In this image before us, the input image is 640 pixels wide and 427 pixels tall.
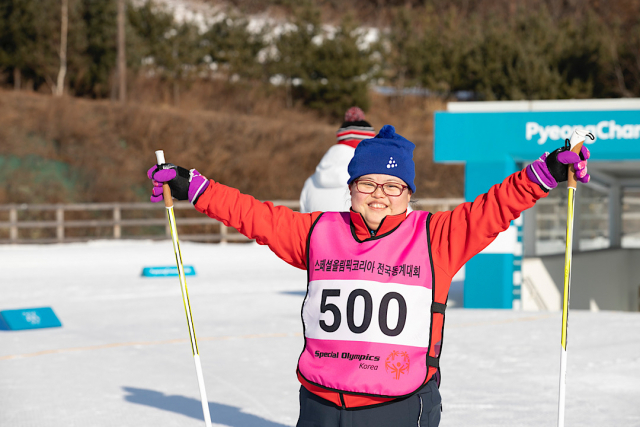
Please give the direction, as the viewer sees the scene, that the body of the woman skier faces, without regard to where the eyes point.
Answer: toward the camera

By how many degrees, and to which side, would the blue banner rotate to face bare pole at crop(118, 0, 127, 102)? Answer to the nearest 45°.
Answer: approximately 135° to its right

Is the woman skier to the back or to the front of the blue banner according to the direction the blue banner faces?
to the front

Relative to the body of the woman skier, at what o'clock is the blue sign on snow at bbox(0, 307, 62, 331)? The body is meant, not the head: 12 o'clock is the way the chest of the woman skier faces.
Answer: The blue sign on snow is roughly at 5 o'clock from the woman skier.

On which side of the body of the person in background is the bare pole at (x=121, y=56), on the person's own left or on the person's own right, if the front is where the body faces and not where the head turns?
on the person's own left

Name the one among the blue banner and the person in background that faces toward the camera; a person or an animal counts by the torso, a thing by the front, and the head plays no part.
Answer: the blue banner

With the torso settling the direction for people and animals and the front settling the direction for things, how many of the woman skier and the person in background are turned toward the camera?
1

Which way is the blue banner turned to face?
toward the camera

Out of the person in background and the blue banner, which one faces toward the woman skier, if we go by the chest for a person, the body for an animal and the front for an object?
the blue banner

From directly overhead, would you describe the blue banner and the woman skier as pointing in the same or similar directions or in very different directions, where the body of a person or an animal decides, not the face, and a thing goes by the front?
same or similar directions

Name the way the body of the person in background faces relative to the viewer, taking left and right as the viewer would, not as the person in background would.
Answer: facing away from the viewer and to the right of the viewer

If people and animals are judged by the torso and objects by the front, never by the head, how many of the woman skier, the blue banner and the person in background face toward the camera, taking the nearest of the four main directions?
2

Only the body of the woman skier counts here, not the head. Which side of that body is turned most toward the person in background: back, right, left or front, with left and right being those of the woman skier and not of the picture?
back

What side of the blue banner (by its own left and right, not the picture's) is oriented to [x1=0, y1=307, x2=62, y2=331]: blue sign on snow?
right
